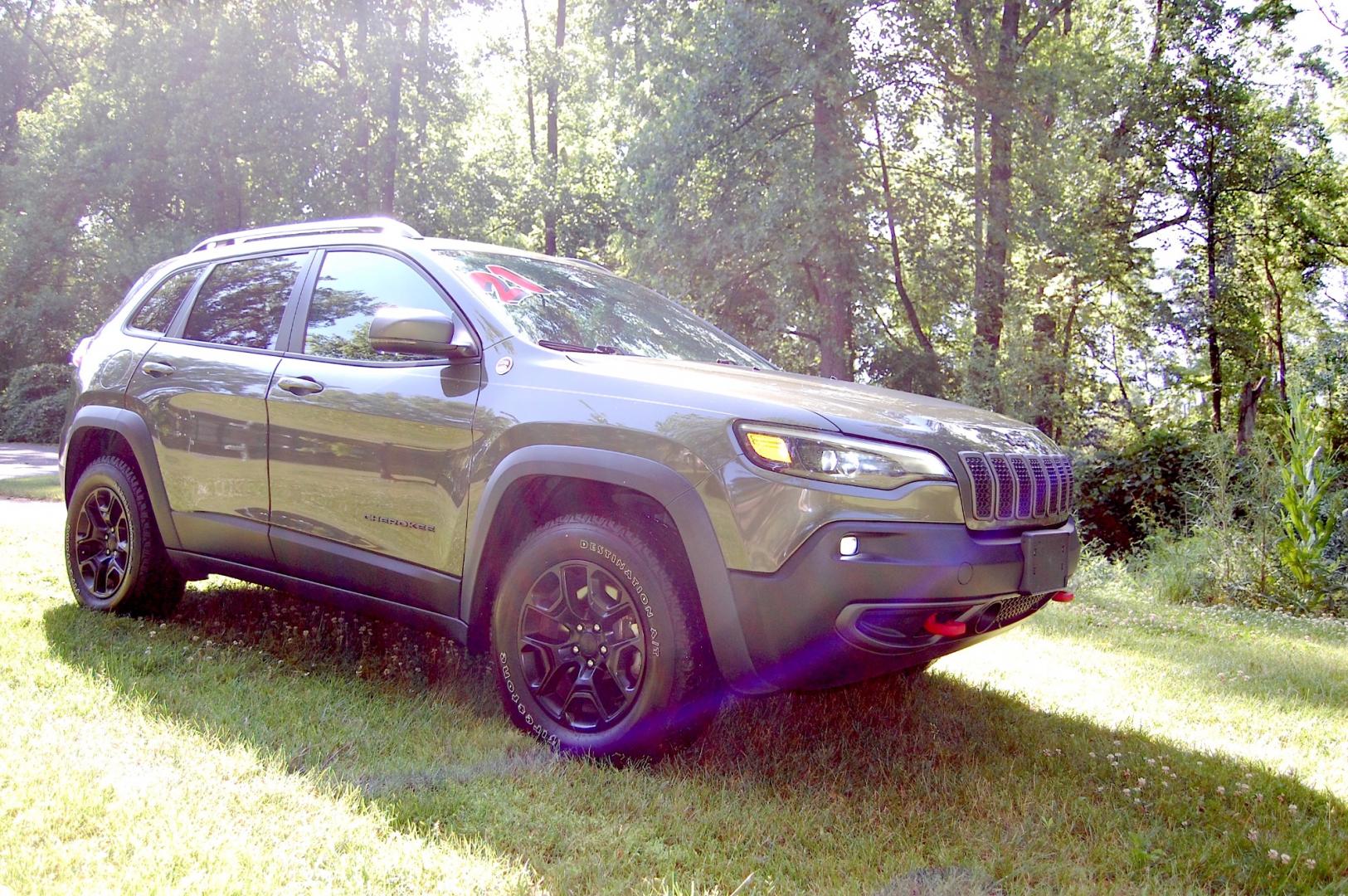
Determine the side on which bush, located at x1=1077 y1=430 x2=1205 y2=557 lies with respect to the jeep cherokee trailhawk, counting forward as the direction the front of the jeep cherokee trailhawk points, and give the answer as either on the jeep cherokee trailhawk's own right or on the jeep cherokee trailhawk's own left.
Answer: on the jeep cherokee trailhawk's own left

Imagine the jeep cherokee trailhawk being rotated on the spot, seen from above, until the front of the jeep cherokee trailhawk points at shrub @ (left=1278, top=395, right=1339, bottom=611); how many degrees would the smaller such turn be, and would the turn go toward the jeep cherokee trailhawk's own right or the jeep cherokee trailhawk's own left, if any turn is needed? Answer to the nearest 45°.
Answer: approximately 90° to the jeep cherokee trailhawk's own left

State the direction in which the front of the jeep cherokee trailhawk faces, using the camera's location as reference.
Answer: facing the viewer and to the right of the viewer
